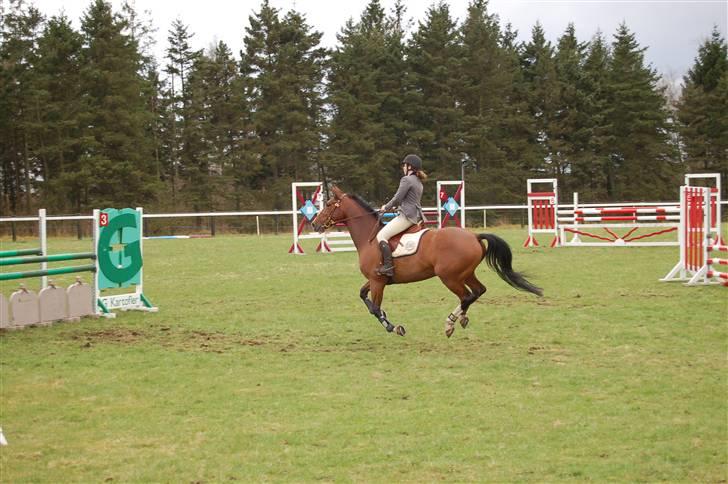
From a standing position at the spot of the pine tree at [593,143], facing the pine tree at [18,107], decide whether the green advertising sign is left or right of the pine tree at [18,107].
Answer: left

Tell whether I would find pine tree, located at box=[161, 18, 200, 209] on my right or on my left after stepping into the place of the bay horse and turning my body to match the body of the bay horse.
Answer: on my right

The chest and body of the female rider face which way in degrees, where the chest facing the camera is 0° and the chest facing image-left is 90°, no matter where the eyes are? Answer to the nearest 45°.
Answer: approximately 90°

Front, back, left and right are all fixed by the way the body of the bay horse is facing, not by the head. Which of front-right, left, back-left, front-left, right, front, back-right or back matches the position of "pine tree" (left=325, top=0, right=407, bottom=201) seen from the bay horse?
right

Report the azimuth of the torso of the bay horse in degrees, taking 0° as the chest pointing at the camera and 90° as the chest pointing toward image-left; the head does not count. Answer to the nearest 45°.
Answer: approximately 90°

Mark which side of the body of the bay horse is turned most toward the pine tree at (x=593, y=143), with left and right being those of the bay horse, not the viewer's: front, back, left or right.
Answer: right

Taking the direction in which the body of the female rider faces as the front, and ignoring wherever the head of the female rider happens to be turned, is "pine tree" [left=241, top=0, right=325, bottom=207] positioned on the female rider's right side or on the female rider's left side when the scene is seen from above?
on the female rider's right side

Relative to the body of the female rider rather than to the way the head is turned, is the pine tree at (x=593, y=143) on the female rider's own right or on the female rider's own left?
on the female rider's own right

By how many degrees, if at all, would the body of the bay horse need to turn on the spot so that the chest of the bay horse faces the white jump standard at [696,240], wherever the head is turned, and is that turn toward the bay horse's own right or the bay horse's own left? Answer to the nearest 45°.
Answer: approximately 135° to the bay horse's own right

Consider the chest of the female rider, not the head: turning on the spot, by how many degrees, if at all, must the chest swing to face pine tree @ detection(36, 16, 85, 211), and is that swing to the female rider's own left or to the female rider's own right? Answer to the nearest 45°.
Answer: approximately 45° to the female rider's own right

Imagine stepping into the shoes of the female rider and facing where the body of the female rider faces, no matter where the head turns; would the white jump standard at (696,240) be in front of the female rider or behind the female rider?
behind

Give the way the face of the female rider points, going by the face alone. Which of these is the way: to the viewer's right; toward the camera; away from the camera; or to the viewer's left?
to the viewer's left

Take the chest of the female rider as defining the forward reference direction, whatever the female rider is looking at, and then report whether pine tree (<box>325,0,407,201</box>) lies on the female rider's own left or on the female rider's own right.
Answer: on the female rider's own right
